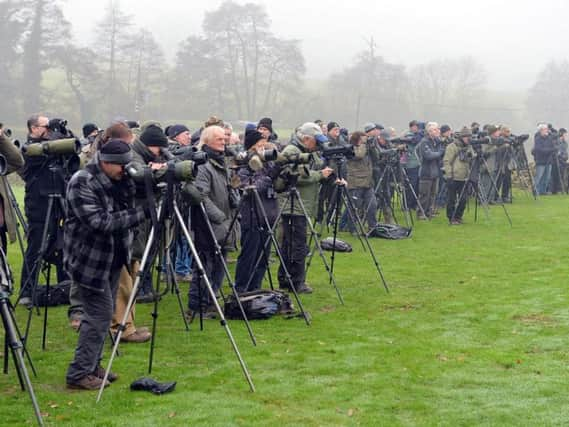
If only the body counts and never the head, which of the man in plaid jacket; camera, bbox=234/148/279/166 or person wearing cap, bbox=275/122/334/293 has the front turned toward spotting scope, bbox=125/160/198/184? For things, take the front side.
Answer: the man in plaid jacket

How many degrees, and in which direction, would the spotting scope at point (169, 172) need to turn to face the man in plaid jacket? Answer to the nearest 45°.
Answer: approximately 180°

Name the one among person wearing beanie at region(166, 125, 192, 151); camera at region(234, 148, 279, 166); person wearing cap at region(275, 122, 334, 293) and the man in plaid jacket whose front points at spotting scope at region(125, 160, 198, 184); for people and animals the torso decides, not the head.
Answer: the man in plaid jacket

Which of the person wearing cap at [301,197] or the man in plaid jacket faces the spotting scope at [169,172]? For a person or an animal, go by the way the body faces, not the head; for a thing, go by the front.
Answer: the man in plaid jacket
